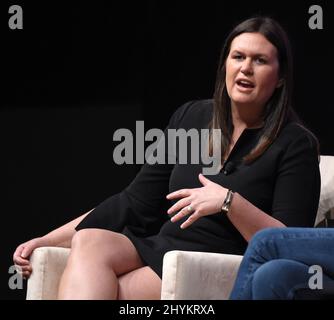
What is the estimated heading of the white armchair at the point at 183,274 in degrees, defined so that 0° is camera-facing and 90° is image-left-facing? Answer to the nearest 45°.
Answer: approximately 45°

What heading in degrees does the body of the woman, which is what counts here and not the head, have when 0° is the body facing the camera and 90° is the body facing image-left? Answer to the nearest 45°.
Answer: approximately 45°
